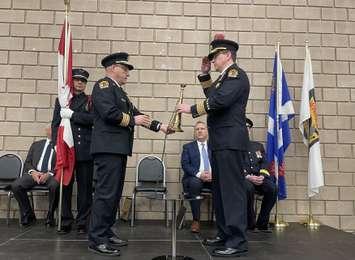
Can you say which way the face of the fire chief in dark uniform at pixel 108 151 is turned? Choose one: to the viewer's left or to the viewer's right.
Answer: to the viewer's right

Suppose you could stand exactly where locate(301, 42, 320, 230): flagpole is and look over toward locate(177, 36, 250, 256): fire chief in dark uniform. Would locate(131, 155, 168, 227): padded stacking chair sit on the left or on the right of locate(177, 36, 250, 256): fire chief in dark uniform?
right

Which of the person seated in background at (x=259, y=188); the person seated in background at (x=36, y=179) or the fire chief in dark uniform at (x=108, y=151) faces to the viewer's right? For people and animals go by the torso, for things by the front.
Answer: the fire chief in dark uniform

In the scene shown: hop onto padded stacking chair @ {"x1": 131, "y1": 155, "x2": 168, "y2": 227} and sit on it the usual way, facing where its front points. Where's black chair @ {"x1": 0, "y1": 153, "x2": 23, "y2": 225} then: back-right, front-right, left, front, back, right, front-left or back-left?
right

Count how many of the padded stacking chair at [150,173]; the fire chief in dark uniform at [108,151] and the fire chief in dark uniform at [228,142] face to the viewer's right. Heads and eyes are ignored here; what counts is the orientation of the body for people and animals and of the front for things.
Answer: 1

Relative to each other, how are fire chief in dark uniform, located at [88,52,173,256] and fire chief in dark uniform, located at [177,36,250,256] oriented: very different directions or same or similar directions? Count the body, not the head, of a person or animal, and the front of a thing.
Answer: very different directions

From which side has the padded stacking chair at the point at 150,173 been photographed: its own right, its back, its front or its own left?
front

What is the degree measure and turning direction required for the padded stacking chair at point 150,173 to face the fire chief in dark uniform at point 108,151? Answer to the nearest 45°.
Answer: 0° — it already faces them

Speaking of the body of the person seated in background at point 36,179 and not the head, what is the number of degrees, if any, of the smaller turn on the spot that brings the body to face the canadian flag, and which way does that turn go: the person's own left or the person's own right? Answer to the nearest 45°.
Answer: approximately 45° to the person's own left

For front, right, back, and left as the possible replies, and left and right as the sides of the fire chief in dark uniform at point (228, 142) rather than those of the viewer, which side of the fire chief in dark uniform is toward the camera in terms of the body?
left

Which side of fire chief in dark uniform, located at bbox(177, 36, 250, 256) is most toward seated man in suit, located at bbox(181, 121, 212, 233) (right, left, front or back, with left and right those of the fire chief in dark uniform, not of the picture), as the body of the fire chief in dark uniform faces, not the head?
right

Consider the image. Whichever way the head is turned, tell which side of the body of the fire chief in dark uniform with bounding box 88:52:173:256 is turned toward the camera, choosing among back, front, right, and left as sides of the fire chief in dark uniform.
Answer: right

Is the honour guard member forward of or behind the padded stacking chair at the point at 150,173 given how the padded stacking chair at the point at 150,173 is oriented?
forward

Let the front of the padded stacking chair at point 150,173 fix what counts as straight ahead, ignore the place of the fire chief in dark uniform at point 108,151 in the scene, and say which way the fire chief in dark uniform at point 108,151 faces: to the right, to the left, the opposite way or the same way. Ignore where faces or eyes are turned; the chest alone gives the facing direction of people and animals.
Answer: to the left

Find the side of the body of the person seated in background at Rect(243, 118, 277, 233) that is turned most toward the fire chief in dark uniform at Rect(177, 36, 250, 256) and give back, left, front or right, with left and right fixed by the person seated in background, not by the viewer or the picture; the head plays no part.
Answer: front

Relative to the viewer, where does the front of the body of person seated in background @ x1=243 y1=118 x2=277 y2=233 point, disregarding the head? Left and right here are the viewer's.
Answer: facing the viewer

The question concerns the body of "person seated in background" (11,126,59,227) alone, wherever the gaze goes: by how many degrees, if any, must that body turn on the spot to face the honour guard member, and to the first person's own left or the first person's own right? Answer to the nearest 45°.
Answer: approximately 45° to the first person's own left

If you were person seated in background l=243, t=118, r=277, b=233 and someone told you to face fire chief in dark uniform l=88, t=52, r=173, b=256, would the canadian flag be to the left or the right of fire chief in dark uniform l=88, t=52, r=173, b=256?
right

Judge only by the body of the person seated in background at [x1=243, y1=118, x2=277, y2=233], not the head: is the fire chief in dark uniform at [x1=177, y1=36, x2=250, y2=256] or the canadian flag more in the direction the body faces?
the fire chief in dark uniform

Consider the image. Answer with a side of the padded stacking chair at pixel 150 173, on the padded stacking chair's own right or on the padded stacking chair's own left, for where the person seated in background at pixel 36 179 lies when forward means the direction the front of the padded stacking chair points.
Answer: on the padded stacking chair's own right
